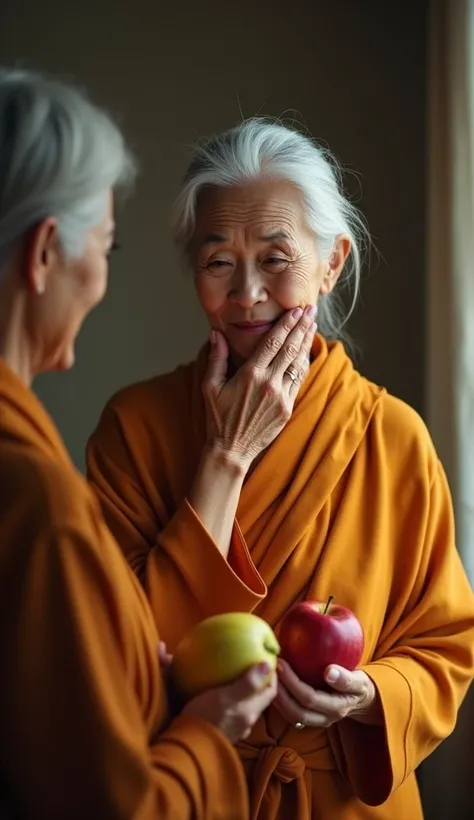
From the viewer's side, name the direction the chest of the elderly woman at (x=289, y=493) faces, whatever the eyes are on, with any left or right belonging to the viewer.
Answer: facing the viewer and to the left of the viewer

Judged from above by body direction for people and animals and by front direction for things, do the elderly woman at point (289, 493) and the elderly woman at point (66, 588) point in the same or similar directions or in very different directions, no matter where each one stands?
very different directions

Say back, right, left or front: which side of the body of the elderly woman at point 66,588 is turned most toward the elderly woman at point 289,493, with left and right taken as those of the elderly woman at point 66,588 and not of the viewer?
front

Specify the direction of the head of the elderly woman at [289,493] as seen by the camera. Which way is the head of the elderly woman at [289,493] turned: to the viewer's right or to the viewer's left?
to the viewer's left

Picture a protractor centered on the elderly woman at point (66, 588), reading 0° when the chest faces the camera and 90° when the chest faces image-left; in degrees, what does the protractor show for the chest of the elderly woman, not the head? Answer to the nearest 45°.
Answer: approximately 225°

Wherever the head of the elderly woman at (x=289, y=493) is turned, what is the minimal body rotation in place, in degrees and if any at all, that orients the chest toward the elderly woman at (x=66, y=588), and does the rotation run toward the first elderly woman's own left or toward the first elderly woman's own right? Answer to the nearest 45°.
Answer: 0° — they already face them
